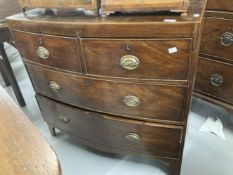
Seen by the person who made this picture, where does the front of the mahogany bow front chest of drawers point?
facing the viewer and to the left of the viewer

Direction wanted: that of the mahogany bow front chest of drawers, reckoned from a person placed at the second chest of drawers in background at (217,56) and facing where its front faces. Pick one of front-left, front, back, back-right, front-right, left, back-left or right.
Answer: front

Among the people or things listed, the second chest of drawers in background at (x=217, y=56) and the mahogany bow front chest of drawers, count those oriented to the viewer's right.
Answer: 0
